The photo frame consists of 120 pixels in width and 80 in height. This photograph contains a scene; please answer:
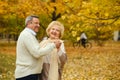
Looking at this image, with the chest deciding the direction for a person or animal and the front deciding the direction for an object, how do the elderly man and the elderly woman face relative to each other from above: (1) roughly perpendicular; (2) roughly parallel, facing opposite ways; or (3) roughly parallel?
roughly perpendicular

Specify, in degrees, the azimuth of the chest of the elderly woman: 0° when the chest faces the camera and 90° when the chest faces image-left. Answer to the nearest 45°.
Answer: approximately 0°

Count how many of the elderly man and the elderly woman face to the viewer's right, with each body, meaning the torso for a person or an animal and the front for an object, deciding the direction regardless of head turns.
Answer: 1

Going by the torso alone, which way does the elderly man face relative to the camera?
to the viewer's right

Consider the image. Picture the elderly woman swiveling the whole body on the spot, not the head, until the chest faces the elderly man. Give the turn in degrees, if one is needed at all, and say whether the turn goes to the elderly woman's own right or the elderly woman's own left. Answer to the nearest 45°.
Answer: approximately 90° to the elderly woman's own right
